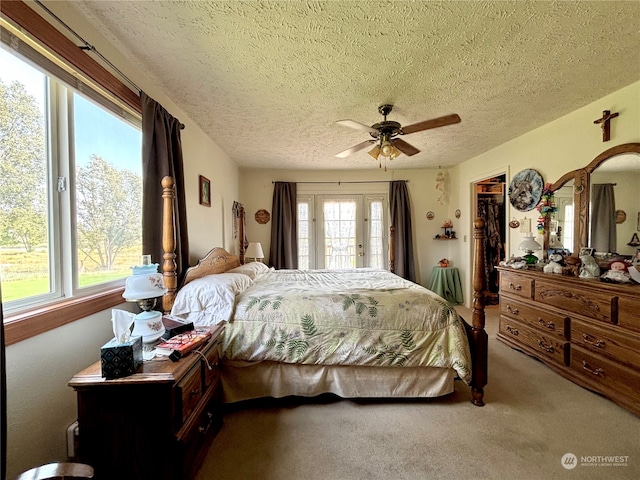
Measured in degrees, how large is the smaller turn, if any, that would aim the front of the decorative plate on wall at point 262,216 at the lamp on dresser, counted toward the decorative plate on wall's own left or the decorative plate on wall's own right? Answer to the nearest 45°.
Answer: approximately 45° to the decorative plate on wall's own left

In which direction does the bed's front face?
to the viewer's right

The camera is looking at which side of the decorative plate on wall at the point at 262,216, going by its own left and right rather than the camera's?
front

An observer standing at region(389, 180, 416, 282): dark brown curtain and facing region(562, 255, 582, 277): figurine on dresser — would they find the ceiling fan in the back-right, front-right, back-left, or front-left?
front-right

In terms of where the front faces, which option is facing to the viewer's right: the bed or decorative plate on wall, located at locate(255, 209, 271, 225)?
the bed

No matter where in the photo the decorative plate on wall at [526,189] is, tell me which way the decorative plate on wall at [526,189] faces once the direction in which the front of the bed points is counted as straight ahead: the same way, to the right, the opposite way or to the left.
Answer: the opposite way

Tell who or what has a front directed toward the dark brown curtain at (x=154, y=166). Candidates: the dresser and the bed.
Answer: the dresser

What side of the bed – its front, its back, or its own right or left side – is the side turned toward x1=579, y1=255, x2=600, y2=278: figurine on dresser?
front

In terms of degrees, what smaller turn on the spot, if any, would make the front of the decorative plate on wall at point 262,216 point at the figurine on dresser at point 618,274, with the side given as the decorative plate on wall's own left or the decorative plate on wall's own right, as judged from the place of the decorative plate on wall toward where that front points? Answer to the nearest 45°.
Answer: approximately 45° to the decorative plate on wall's own left

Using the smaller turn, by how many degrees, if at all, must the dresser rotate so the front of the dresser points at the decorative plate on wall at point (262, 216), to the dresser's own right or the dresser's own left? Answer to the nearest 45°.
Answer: approximately 45° to the dresser's own right

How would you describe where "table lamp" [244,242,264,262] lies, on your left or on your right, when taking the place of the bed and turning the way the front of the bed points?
on your left

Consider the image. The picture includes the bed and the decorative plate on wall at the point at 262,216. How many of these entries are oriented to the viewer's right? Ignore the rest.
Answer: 1

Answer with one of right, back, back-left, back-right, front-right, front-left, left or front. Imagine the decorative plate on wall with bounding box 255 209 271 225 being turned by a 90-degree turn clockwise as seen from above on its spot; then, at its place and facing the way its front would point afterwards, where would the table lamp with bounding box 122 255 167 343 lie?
left

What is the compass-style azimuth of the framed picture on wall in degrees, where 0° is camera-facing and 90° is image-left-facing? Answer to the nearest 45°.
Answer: approximately 315°

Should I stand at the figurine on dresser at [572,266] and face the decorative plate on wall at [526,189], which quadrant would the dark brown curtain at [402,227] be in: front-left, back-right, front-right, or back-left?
front-left

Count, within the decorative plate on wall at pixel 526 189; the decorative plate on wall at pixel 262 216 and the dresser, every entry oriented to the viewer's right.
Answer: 0

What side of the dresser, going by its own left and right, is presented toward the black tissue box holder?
front

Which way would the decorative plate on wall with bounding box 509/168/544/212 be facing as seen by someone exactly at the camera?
facing the viewer and to the left of the viewer

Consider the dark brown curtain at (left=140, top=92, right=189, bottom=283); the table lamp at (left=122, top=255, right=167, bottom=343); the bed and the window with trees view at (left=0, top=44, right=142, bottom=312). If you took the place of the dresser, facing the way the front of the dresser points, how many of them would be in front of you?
4

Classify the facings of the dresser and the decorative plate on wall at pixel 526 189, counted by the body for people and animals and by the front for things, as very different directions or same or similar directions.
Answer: same or similar directions

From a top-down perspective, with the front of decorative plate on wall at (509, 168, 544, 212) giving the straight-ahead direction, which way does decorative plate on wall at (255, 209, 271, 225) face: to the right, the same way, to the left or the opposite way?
to the left

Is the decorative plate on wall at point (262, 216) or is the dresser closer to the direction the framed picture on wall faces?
the dresser
